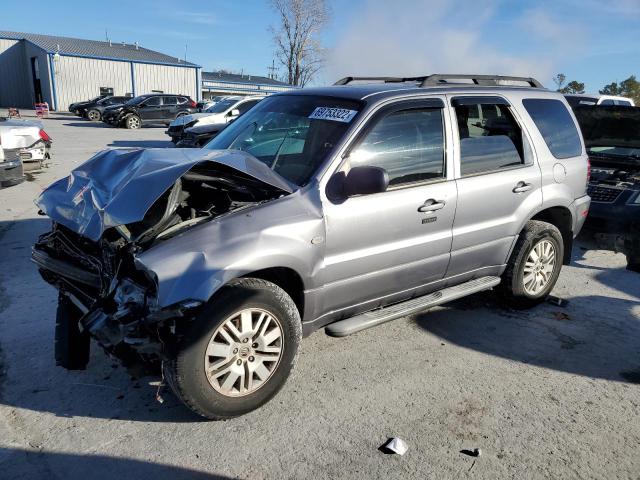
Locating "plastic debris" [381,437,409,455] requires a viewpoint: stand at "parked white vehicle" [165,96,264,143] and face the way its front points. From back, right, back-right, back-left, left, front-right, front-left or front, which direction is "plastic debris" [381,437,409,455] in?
front-left

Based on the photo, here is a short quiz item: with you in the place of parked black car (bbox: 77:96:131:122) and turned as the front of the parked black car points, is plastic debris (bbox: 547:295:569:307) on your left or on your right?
on your left

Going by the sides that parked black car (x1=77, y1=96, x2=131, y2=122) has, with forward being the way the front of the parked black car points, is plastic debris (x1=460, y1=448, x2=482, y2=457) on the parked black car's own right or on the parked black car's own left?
on the parked black car's own left

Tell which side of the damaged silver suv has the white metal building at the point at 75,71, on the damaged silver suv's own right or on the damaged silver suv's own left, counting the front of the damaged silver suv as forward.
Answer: on the damaged silver suv's own right

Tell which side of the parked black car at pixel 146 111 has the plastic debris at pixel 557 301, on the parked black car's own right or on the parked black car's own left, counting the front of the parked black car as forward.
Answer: on the parked black car's own left

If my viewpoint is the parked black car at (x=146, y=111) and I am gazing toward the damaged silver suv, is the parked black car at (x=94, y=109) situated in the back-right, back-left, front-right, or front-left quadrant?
back-right

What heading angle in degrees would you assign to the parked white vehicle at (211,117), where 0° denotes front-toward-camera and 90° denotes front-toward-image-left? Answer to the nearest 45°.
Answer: approximately 45°

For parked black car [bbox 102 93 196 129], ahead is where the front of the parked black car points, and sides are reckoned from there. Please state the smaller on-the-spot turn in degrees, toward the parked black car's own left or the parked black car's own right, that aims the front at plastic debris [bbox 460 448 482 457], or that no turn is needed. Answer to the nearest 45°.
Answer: approximately 45° to the parked black car's own left
